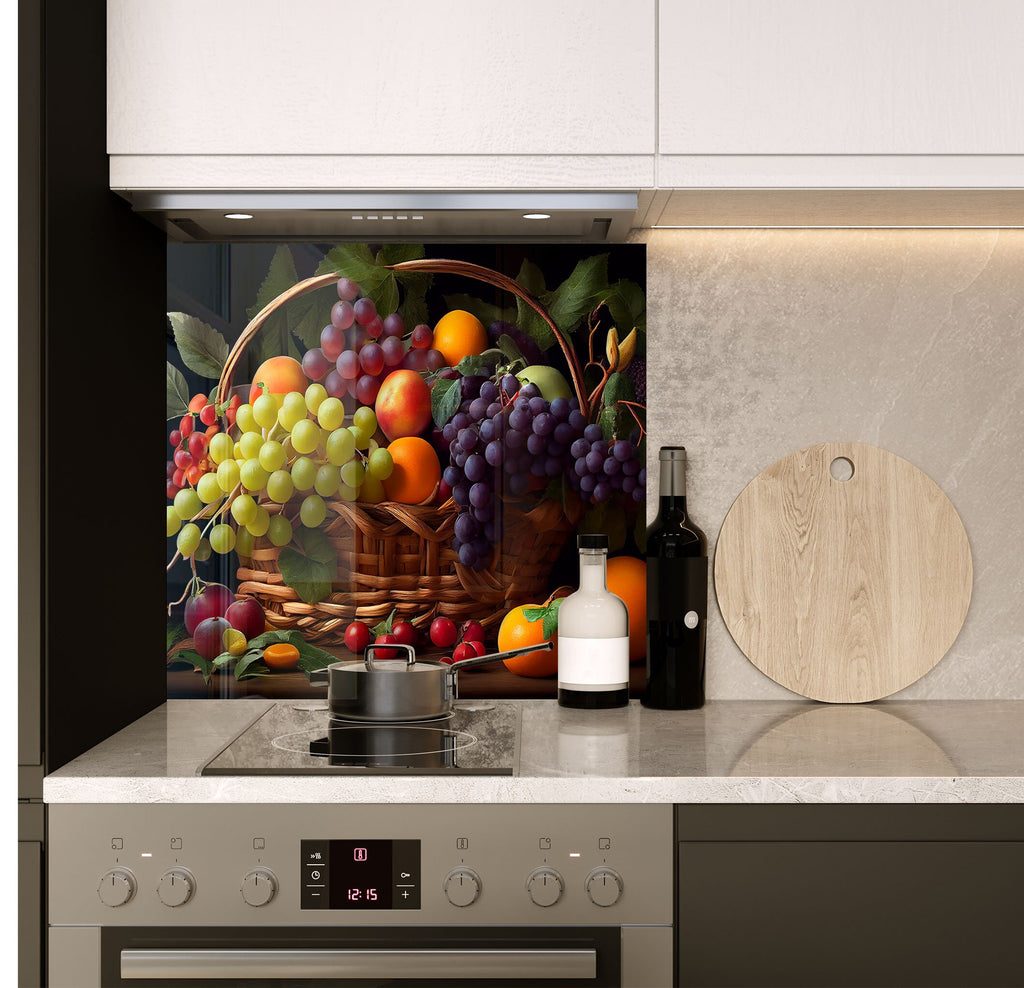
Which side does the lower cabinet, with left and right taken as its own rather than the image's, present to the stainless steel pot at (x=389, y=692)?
right

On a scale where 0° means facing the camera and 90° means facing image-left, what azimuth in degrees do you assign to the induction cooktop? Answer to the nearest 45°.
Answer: approximately 0°
